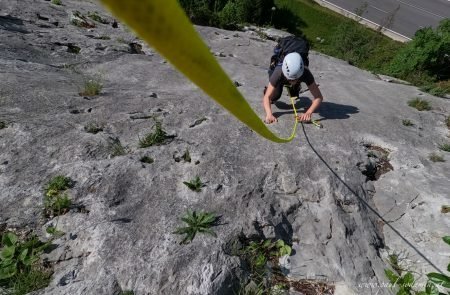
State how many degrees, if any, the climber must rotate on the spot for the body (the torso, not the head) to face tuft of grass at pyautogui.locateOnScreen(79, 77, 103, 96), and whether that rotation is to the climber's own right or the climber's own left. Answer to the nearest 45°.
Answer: approximately 90° to the climber's own right

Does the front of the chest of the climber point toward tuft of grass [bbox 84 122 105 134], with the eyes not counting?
no

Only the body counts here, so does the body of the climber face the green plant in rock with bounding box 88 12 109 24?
no

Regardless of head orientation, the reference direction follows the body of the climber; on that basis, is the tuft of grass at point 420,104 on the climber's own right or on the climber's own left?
on the climber's own left

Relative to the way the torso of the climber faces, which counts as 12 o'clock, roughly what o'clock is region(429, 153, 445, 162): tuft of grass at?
The tuft of grass is roughly at 9 o'clock from the climber.

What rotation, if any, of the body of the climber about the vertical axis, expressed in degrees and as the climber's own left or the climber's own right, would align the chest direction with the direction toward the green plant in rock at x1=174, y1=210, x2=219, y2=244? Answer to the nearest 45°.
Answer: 0° — they already face it

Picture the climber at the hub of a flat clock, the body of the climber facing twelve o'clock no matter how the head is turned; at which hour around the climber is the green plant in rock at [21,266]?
The green plant in rock is roughly at 1 o'clock from the climber.

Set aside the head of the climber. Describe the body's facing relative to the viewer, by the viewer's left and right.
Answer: facing the viewer

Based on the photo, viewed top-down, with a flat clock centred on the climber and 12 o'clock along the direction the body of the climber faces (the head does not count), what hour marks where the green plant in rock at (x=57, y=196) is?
The green plant in rock is roughly at 1 o'clock from the climber.

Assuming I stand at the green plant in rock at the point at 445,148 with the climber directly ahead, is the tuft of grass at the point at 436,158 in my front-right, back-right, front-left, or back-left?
front-left

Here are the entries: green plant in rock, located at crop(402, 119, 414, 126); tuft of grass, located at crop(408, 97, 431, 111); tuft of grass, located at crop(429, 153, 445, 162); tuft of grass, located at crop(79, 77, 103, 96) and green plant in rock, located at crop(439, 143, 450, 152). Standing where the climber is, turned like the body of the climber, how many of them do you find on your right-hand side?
1

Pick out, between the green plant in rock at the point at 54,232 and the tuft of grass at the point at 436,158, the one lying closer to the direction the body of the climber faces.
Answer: the green plant in rock

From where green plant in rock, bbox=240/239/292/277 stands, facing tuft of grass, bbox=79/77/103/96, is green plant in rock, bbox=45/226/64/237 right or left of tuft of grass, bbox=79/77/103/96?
left

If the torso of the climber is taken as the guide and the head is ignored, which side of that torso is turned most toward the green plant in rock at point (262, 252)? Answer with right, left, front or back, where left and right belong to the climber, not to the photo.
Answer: front

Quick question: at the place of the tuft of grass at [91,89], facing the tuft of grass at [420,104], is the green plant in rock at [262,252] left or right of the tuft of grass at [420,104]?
right

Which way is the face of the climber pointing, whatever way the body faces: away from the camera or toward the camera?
toward the camera

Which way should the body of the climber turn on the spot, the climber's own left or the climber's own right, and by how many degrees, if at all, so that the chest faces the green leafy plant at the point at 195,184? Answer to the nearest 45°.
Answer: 0° — they already face it
